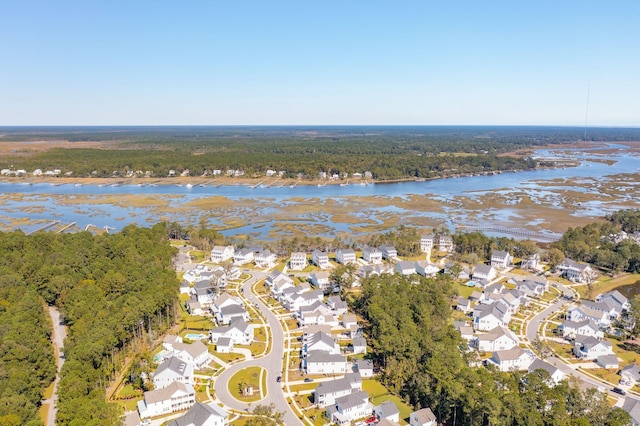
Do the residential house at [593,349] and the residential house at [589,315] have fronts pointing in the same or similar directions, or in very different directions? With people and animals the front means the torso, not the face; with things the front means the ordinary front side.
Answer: same or similar directions

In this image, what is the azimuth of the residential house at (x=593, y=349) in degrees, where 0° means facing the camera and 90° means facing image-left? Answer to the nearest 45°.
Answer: approximately 45°

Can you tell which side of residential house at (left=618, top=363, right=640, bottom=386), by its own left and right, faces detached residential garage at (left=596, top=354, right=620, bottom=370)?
right

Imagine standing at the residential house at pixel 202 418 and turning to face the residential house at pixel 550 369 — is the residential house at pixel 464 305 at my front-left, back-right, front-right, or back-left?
front-left

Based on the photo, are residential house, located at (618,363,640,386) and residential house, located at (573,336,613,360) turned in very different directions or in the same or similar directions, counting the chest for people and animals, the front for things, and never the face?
same or similar directions

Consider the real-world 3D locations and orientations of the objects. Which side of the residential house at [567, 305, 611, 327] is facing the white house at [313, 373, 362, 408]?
front

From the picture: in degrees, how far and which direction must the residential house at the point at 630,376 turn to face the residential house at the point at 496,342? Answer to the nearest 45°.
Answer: approximately 45° to its right

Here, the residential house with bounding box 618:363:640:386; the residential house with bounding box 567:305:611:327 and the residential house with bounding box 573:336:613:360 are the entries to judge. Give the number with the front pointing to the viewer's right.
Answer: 0

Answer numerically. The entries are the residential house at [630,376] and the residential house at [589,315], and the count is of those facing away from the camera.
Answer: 0

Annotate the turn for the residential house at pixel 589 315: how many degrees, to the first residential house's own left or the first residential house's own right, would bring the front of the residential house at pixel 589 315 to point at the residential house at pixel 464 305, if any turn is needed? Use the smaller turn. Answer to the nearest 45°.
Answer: approximately 45° to the first residential house's own right

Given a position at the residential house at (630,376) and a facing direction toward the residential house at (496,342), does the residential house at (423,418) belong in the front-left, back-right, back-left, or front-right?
front-left

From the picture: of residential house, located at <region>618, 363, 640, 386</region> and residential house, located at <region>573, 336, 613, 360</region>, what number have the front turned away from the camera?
0

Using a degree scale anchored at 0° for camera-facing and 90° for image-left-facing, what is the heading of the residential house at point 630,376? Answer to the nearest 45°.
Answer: approximately 45°

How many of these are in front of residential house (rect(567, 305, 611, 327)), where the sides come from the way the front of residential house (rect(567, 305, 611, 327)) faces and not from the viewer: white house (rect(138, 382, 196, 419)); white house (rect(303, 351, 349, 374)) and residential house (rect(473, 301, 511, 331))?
3

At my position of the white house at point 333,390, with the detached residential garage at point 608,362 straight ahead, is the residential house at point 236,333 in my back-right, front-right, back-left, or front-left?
back-left

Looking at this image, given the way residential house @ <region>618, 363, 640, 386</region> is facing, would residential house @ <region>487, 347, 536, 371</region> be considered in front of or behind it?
in front

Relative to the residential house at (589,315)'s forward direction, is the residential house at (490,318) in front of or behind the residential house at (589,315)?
in front

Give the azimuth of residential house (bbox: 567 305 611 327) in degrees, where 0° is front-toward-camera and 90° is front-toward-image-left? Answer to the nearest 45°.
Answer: approximately 45°

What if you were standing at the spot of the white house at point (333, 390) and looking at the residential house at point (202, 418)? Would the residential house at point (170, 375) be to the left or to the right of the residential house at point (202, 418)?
right
